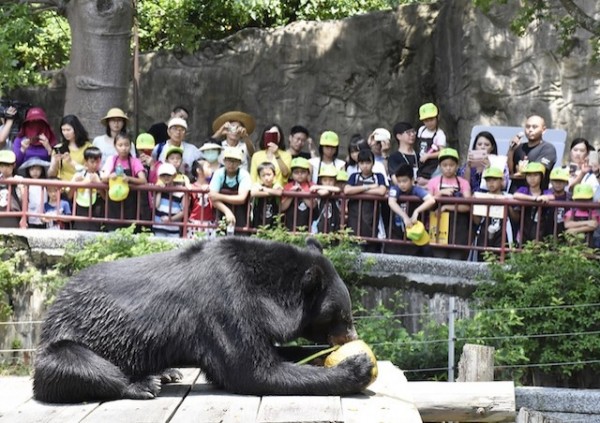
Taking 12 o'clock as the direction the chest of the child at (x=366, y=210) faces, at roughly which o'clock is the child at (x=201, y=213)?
the child at (x=201, y=213) is roughly at 3 o'clock from the child at (x=366, y=210).

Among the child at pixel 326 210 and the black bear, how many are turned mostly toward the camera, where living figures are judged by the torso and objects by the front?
1

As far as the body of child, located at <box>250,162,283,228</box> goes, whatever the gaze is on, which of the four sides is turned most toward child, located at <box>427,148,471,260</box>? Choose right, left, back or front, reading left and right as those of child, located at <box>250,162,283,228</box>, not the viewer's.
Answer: left

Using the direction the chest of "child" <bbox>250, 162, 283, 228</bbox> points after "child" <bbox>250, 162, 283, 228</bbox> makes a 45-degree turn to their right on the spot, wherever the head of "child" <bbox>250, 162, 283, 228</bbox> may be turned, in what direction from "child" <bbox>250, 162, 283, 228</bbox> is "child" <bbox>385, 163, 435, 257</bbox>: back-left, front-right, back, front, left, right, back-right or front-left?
back-left

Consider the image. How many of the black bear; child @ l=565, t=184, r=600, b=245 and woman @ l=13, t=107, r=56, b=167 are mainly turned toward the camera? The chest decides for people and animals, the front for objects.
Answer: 2

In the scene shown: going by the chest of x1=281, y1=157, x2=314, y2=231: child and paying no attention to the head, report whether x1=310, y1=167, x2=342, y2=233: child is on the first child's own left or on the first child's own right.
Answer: on the first child's own left

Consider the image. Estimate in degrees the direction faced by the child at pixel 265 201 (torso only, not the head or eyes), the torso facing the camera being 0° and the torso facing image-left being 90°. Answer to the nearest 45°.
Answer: approximately 0°

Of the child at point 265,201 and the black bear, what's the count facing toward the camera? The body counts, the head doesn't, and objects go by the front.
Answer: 1
